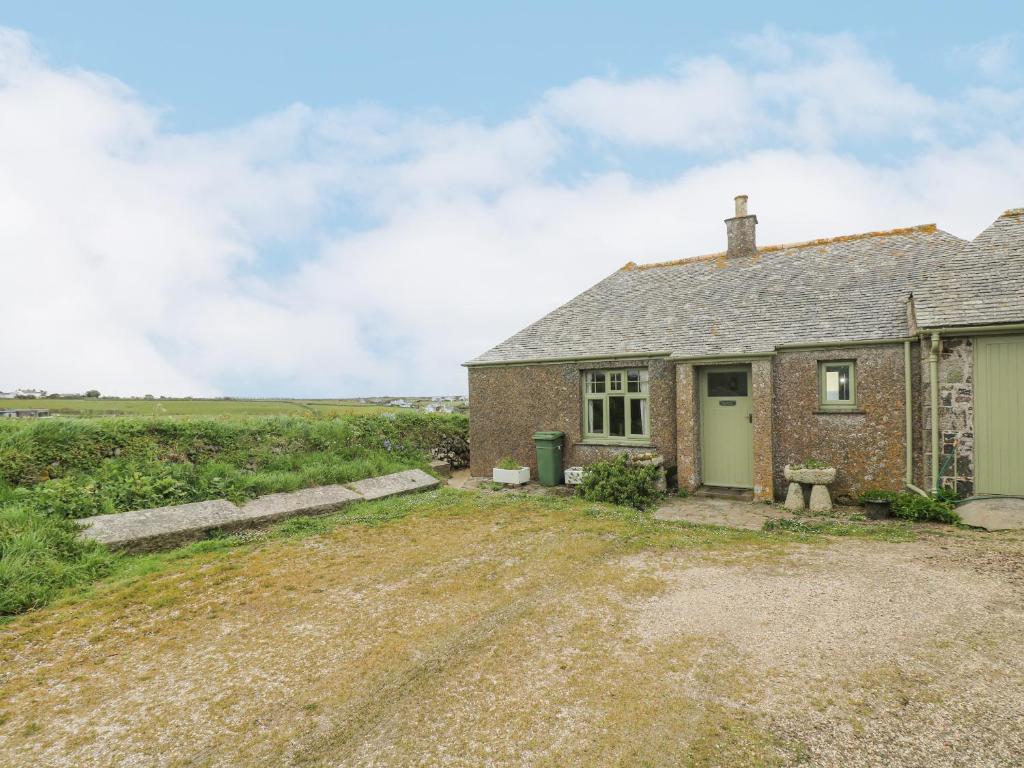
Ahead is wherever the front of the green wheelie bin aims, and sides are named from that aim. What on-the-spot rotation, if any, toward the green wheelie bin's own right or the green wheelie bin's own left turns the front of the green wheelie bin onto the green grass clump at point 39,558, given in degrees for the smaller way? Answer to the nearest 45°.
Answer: approximately 45° to the green wheelie bin's own right

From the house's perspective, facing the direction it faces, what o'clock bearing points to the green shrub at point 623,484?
The green shrub is roughly at 2 o'clock from the house.

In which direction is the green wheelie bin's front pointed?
toward the camera

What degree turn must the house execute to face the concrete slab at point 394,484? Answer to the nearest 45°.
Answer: approximately 90° to its right

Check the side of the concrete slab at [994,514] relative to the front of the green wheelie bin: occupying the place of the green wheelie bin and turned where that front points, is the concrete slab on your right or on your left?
on your left

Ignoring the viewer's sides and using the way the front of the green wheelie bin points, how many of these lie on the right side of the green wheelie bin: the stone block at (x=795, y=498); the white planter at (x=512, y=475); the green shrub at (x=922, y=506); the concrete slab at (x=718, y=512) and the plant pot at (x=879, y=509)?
1

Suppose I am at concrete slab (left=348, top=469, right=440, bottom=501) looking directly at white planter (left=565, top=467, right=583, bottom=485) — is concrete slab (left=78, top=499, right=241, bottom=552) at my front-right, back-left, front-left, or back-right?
back-right

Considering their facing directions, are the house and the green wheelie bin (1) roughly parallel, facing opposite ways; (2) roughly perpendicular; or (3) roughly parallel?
roughly parallel

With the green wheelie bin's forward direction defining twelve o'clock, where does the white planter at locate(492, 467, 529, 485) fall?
The white planter is roughly at 3 o'clock from the green wheelie bin.

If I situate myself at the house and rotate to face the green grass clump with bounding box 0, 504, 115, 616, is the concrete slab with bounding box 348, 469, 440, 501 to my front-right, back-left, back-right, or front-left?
front-right

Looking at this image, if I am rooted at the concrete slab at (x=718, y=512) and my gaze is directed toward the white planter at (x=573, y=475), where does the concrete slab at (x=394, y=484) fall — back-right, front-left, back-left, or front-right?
front-left

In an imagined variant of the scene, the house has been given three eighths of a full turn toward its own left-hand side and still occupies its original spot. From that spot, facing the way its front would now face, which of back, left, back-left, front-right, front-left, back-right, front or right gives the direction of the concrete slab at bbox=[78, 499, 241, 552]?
back
